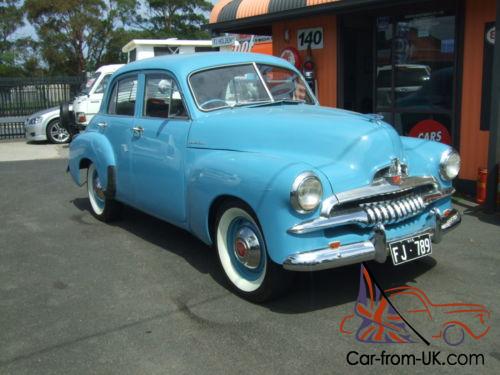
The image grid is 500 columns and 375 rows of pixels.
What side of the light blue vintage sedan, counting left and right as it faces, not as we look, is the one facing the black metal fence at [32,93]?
back

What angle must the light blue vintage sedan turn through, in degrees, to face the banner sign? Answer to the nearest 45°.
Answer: approximately 135° to its left

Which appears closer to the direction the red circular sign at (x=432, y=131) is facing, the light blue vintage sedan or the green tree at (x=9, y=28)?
the light blue vintage sedan

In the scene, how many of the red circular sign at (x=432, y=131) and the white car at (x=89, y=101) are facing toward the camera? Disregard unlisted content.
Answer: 1

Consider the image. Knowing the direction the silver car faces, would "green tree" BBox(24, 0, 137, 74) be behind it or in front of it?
behind

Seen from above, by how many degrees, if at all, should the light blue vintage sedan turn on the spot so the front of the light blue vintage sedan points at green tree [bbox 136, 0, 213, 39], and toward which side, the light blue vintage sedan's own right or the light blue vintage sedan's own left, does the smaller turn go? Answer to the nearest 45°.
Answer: approximately 135° to the light blue vintage sedan's own left

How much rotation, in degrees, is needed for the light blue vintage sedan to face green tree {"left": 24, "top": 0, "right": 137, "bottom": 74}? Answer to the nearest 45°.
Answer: approximately 135° to its left

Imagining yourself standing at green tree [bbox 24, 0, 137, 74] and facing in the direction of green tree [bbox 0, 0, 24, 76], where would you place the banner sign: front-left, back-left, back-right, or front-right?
back-left

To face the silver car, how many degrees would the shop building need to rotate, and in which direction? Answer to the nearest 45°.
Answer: approximately 90° to its right

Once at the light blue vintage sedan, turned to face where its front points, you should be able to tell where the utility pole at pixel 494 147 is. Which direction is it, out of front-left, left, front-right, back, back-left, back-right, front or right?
left

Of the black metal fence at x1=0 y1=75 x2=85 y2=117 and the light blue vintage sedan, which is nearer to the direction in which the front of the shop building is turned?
the light blue vintage sedan

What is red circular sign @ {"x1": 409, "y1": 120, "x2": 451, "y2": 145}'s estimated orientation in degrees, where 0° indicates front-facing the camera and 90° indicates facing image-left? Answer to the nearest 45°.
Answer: approximately 0°

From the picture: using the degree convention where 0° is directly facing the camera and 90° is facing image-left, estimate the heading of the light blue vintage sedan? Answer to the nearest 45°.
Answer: approximately 315°
